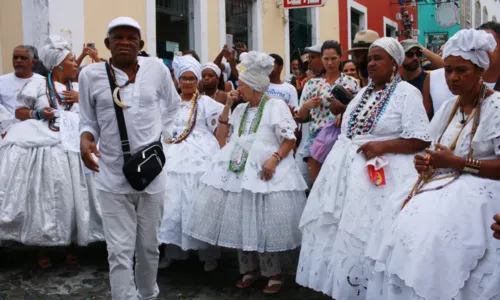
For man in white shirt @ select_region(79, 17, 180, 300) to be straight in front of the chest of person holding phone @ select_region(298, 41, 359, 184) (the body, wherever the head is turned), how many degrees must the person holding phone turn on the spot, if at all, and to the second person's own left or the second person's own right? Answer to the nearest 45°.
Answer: approximately 45° to the second person's own right

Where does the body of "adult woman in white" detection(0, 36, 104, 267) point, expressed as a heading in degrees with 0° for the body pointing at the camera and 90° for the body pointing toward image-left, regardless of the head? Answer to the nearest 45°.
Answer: approximately 315°

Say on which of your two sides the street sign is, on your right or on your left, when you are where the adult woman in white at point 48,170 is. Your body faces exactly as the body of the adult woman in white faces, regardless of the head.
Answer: on your left

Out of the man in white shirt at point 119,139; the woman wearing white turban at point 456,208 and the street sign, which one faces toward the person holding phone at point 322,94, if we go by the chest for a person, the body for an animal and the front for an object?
the street sign

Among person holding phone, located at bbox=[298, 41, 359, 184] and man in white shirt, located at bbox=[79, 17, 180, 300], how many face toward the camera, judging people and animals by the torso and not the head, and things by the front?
2

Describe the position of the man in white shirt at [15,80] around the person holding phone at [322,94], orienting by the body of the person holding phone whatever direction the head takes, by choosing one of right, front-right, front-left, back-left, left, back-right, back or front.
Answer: right

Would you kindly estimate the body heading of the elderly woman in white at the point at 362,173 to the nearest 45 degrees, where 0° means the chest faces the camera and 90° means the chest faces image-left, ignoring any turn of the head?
approximately 45°

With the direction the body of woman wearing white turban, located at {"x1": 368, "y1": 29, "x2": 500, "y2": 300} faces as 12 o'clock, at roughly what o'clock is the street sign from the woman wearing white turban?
The street sign is roughly at 4 o'clock from the woman wearing white turban.

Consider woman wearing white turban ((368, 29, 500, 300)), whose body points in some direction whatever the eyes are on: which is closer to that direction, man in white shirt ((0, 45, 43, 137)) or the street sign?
the man in white shirt

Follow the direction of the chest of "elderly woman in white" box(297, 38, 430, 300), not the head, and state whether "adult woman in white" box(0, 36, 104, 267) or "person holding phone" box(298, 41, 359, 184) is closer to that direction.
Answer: the adult woman in white
